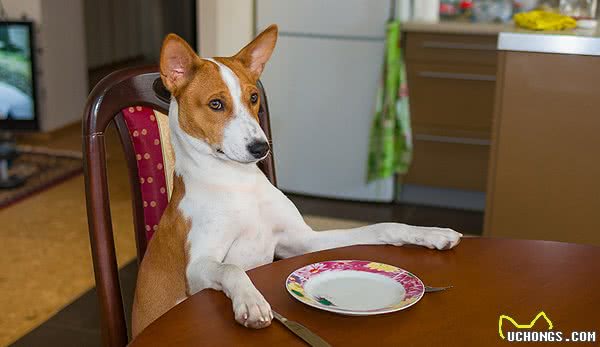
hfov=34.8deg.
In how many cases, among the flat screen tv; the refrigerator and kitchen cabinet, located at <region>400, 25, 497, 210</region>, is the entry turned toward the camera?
3

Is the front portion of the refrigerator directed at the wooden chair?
yes

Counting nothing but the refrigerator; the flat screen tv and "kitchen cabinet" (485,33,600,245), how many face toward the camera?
3

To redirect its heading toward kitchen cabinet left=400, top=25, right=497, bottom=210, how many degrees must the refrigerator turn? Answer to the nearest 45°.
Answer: approximately 90° to its left

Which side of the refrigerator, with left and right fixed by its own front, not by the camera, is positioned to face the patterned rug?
right

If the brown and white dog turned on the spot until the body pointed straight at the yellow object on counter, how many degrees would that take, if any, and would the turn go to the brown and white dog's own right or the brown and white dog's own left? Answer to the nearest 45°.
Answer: approximately 90° to the brown and white dog's own left

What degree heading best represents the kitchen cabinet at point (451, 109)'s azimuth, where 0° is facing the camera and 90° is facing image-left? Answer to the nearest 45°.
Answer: approximately 0°

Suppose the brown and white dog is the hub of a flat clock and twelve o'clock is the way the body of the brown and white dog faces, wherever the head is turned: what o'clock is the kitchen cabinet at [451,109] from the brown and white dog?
The kitchen cabinet is roughly at 8 o'clock from the brown and white dog.

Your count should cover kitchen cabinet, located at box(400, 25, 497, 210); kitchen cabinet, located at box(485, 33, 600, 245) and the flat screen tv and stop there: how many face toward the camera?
3

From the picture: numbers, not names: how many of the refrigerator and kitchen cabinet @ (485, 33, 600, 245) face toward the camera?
2

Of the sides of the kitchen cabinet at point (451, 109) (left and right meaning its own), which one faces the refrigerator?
right
